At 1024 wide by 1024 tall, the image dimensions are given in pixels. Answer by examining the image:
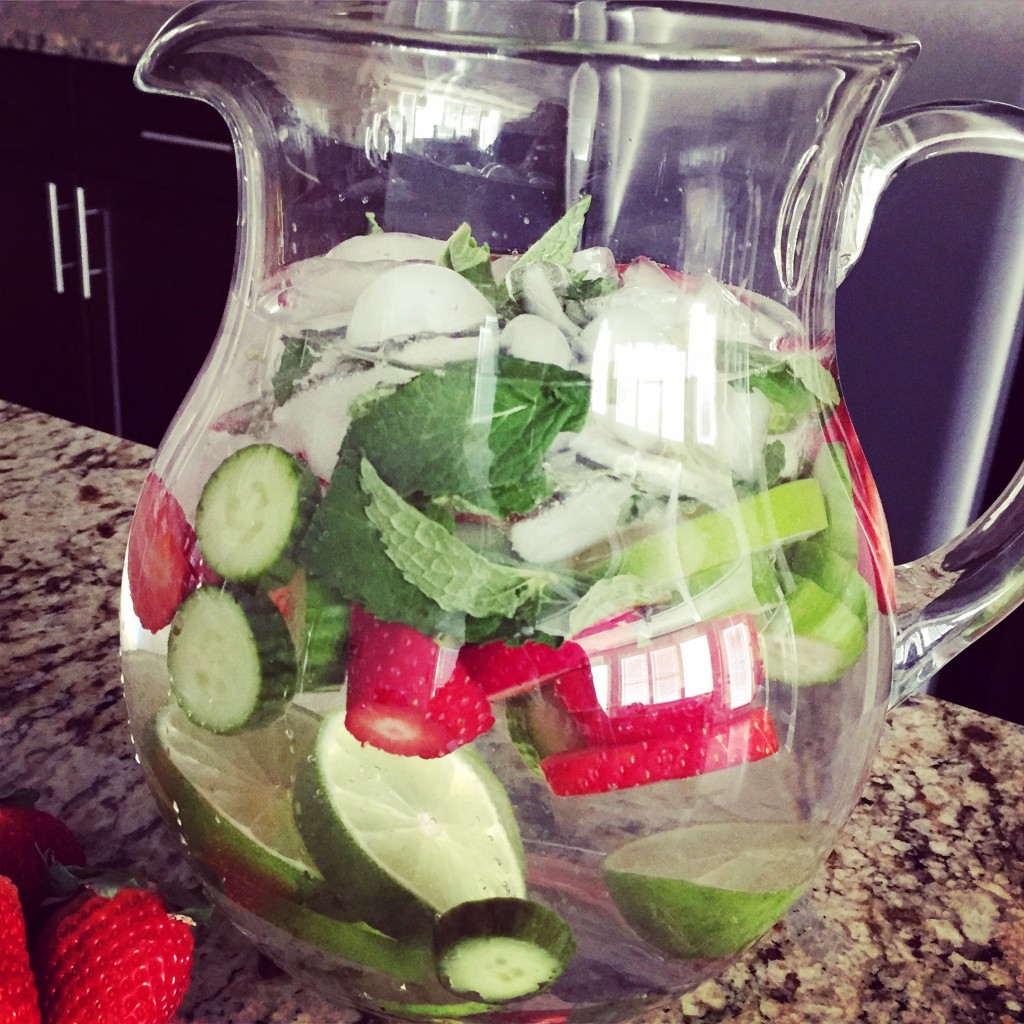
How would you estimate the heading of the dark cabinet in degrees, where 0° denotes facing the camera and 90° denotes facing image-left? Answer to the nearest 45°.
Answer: approximately 45°

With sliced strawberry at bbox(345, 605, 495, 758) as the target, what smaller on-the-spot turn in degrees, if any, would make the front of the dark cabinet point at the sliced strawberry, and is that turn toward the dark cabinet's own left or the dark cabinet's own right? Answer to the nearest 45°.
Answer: approximately 45° to the dark cabinet's own left

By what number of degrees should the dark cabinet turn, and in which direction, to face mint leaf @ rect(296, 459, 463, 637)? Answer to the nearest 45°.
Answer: approximately 45° to its left

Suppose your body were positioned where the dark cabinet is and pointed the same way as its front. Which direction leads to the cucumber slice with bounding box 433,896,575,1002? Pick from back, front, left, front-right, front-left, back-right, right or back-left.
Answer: front-left

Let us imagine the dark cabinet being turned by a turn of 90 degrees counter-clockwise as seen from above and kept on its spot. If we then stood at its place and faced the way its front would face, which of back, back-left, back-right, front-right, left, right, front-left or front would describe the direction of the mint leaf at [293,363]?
front-right

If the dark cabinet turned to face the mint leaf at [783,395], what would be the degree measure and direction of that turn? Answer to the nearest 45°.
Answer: approximately 45° to its left

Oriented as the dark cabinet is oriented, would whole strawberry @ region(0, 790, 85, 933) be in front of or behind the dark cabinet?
in front

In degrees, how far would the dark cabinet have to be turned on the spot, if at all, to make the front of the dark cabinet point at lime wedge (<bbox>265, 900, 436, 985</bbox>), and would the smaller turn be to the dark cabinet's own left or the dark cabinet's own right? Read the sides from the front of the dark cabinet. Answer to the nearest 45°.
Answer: approximately 45° to the dark cabinet's own left

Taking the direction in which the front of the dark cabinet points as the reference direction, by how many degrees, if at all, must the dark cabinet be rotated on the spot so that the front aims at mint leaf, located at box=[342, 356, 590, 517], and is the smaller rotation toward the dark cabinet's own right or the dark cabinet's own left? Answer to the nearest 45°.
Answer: approximately 45° to the dark cabinet's own left

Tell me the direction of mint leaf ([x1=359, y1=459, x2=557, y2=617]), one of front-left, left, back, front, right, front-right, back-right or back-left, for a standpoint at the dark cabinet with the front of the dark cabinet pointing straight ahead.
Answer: front-left
